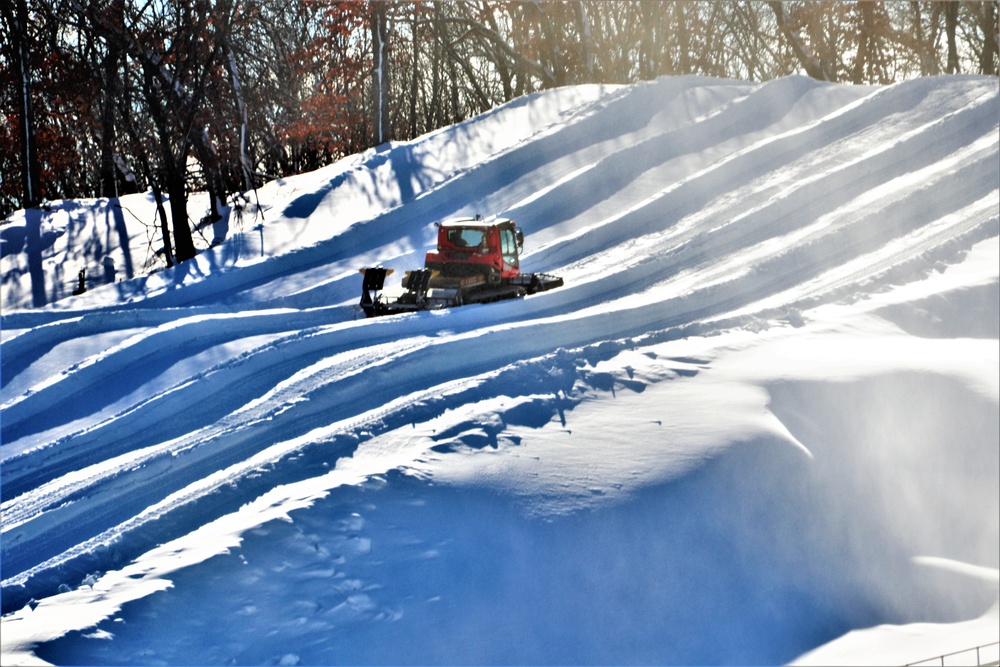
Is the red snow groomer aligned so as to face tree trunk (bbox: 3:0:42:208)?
no

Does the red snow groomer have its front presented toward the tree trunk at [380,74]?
no

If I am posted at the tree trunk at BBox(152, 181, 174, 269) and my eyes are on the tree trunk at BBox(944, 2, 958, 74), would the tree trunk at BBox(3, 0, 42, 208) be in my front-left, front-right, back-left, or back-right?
back-left
